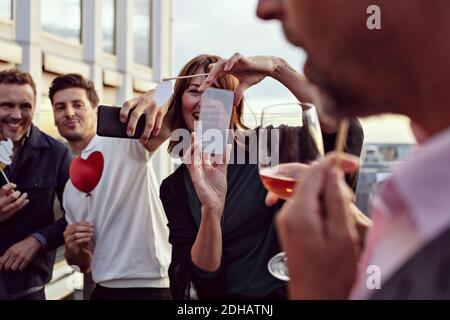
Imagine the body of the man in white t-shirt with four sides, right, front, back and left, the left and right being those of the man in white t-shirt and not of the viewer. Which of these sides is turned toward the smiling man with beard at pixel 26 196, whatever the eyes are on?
right

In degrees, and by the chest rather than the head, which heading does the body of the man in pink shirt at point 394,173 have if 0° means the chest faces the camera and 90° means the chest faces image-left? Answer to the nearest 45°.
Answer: approximately 90°

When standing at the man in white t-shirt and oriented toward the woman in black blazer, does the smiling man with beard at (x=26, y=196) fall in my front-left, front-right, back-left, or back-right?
back-right

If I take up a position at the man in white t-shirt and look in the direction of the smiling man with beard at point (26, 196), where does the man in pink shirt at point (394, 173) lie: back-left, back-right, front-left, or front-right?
back-left

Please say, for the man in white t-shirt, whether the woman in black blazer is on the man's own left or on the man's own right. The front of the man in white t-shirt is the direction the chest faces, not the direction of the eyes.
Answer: on the man's own left

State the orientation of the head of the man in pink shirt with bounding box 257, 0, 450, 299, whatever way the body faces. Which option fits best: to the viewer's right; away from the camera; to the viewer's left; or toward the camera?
to the viewer's left

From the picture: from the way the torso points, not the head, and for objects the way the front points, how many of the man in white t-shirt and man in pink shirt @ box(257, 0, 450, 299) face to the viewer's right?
0

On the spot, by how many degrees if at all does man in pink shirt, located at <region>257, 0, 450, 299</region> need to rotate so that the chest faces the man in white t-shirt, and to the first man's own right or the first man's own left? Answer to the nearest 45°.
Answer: approximately 45° to the first man's own right

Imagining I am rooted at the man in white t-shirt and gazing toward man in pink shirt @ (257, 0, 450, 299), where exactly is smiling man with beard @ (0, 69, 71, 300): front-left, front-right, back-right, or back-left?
back-right

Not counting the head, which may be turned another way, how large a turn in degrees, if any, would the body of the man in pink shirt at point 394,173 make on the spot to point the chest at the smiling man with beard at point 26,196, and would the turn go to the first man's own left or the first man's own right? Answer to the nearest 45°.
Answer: approximately 45° to the first man's own right

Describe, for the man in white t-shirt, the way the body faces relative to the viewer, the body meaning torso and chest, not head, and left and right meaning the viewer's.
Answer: facing the viewer and to the left of the viewer

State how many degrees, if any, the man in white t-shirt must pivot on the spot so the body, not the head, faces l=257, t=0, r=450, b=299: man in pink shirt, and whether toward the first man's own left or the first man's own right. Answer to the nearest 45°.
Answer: approximately 45° to the first man's own left

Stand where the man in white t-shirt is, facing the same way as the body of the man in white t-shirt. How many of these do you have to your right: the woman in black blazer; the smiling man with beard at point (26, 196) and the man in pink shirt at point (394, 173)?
1
